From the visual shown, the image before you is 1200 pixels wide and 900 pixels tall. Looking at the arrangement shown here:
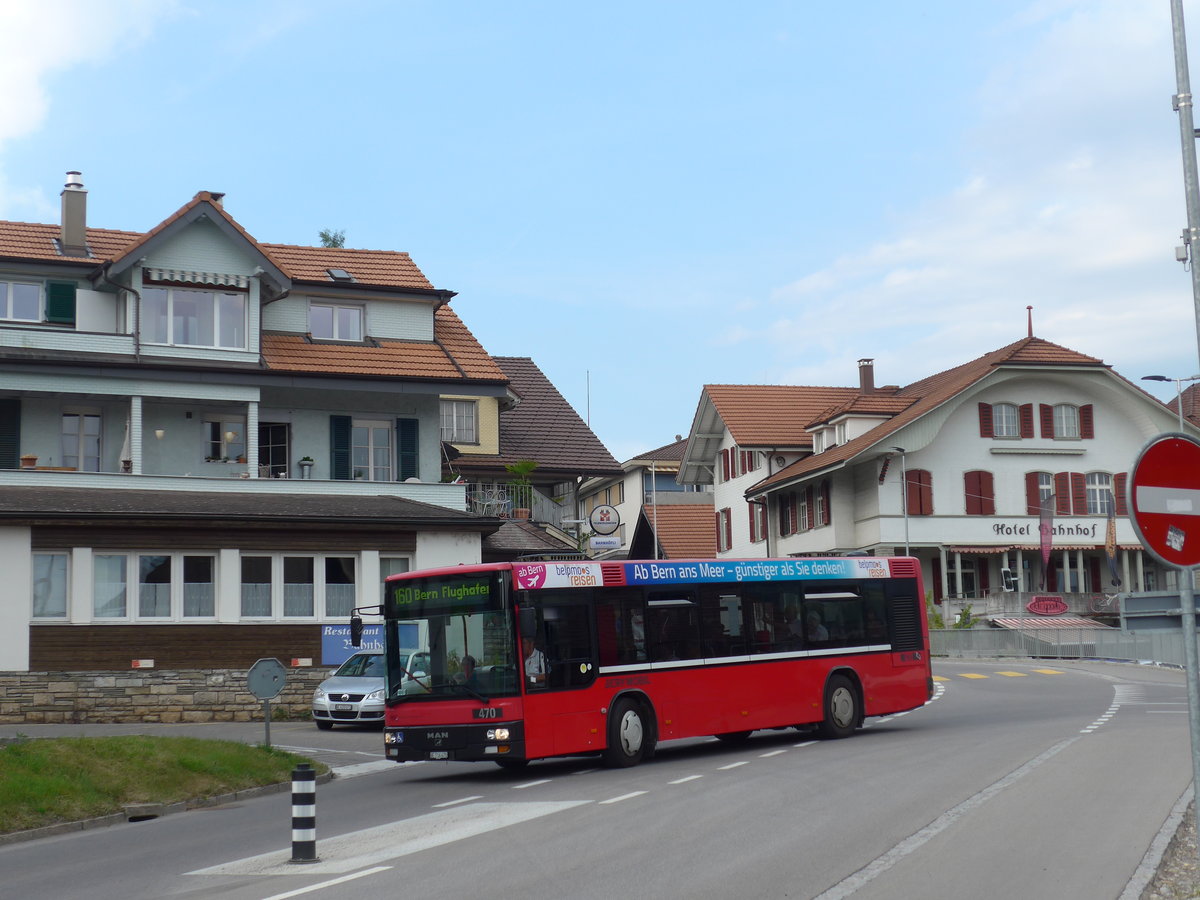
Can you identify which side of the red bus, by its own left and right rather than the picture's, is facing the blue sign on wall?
right

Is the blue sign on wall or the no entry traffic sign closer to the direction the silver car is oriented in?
the no entry traffic sign

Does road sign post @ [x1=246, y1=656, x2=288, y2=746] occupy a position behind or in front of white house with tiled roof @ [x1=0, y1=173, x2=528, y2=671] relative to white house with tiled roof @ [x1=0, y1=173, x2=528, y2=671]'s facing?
in front

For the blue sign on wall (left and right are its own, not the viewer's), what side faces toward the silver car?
front

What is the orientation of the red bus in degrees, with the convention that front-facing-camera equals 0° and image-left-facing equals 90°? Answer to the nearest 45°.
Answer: approximately 45°

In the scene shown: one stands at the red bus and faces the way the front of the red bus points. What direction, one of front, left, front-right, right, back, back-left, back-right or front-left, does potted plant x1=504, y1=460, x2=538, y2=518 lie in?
back-right

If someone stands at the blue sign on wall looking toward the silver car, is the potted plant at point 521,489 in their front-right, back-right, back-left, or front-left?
back-left

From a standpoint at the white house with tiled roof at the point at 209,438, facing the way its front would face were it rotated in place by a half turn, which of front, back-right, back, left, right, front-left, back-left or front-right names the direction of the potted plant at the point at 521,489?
front-right

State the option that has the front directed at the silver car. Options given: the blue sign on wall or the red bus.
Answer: the blue sign on wall

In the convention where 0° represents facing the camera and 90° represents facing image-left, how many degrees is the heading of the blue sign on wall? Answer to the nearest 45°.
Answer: approximately 0°

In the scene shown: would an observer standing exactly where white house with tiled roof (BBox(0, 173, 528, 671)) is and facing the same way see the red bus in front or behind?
in front

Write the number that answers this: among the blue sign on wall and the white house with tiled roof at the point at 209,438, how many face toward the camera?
2

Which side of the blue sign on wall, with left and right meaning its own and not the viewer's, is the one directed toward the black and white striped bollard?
front
